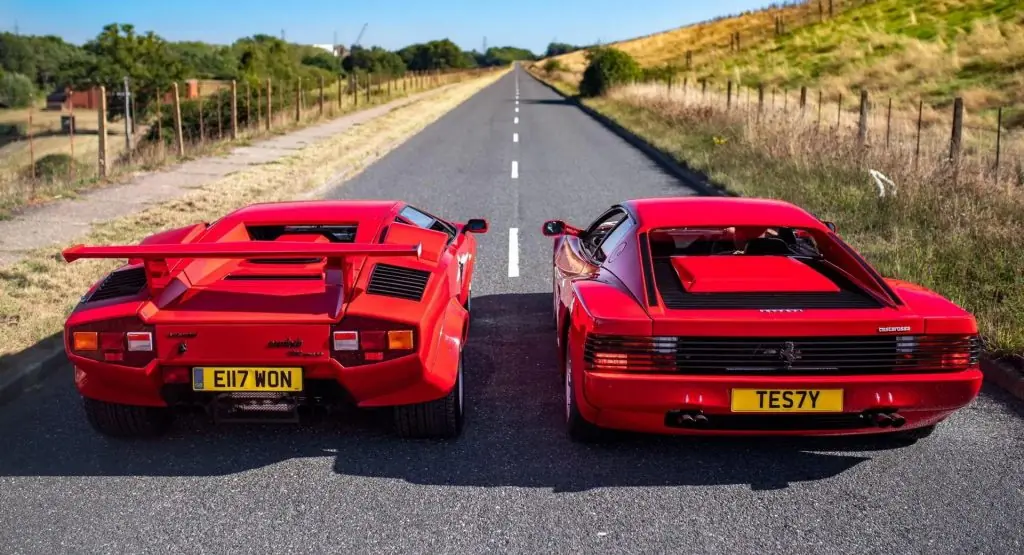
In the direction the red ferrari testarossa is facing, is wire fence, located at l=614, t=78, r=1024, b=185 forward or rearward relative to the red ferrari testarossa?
forward

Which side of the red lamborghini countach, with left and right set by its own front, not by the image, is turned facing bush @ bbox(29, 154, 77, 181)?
front

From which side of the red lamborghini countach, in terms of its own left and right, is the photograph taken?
back

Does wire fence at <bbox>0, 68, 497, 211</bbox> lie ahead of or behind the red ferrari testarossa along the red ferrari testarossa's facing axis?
ahead

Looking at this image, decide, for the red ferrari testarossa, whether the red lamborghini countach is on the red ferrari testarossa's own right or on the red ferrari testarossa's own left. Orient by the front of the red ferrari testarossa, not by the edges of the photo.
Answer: on the red ferrari testarossa's own left

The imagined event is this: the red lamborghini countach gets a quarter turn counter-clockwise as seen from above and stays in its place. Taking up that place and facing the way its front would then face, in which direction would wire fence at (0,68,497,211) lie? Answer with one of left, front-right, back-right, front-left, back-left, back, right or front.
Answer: right

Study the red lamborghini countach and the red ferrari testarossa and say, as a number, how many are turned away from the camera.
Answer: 2

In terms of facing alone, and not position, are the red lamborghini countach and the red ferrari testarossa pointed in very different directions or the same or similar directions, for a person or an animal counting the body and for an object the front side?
same or similar directions

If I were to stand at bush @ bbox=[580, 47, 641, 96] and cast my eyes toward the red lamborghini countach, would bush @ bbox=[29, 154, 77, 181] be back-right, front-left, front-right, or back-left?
front-right

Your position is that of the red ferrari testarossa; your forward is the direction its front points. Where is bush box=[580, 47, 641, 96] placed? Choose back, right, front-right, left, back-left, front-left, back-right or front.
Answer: front

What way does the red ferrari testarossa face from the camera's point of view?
away from the camera

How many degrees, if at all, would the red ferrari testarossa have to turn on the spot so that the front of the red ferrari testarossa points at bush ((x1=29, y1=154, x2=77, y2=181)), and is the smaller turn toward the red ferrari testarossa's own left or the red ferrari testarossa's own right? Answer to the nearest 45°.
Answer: approximately 45° to the red ferrari testarossa's own left
